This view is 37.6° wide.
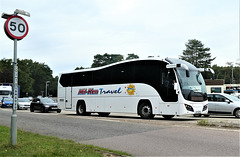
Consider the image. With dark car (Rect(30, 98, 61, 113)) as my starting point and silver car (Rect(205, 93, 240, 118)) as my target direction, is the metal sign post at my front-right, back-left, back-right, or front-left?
front-right

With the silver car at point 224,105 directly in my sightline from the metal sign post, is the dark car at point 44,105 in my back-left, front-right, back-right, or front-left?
front-left

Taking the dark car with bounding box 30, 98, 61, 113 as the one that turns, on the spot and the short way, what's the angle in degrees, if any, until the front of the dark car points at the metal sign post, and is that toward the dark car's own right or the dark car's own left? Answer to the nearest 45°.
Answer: approximately 45° to the dark car's own right
